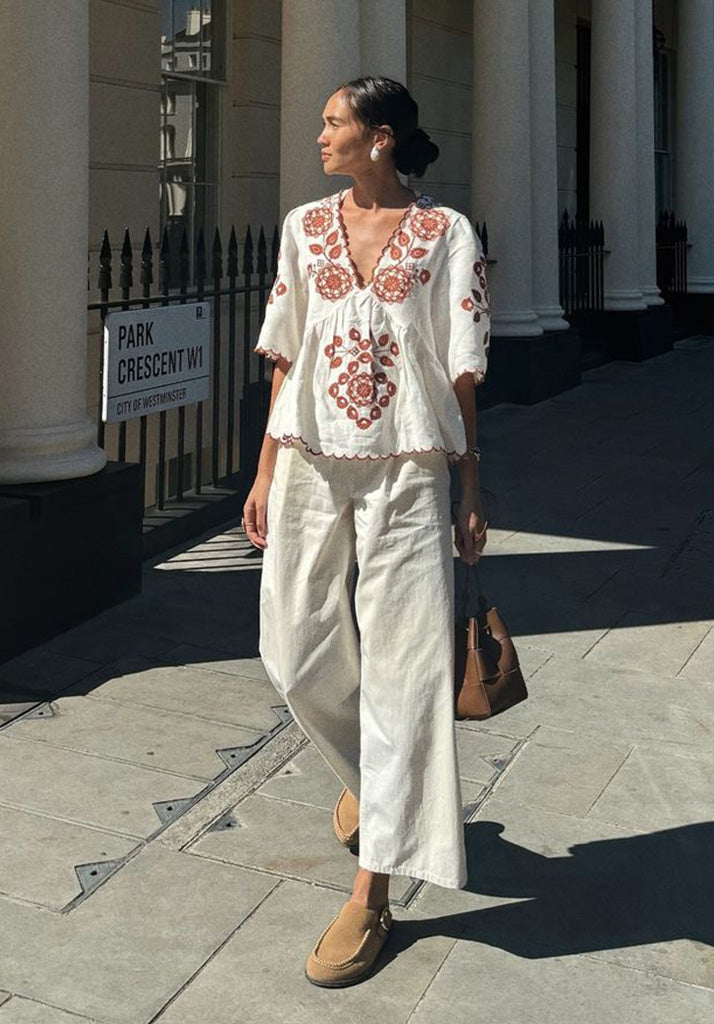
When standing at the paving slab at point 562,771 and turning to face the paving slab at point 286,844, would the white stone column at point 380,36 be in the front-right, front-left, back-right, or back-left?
back-right

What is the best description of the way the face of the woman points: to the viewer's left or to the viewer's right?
to the viewer's left

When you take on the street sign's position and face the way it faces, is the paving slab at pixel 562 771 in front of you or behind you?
in front

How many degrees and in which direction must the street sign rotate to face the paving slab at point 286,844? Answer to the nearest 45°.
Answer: approximately 45° to its right

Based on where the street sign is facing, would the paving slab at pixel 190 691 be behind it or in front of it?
in front

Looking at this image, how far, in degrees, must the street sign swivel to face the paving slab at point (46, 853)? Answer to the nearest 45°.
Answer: approximately 45° to its right

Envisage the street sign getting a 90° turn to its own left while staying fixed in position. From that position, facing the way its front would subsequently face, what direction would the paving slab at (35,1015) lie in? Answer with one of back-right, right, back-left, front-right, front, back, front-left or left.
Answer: back-right

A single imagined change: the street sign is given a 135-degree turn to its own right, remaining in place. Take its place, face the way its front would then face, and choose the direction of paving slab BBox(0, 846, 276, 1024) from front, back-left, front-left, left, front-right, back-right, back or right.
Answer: left

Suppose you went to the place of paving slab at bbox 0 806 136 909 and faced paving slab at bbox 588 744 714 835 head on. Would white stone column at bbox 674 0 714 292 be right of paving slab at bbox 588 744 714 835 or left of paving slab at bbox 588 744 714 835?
left

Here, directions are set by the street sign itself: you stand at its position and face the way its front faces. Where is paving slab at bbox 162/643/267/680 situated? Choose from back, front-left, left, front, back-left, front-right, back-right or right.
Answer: front-right

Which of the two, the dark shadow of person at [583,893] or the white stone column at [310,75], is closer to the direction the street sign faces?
the dark shadow of person

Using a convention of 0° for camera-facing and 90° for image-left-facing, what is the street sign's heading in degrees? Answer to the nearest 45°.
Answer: approximately 315°

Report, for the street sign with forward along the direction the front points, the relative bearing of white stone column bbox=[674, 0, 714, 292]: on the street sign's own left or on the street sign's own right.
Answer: on the street sign's own left

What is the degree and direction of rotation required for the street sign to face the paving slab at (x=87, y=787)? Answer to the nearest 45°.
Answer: approximately 45° to its right
